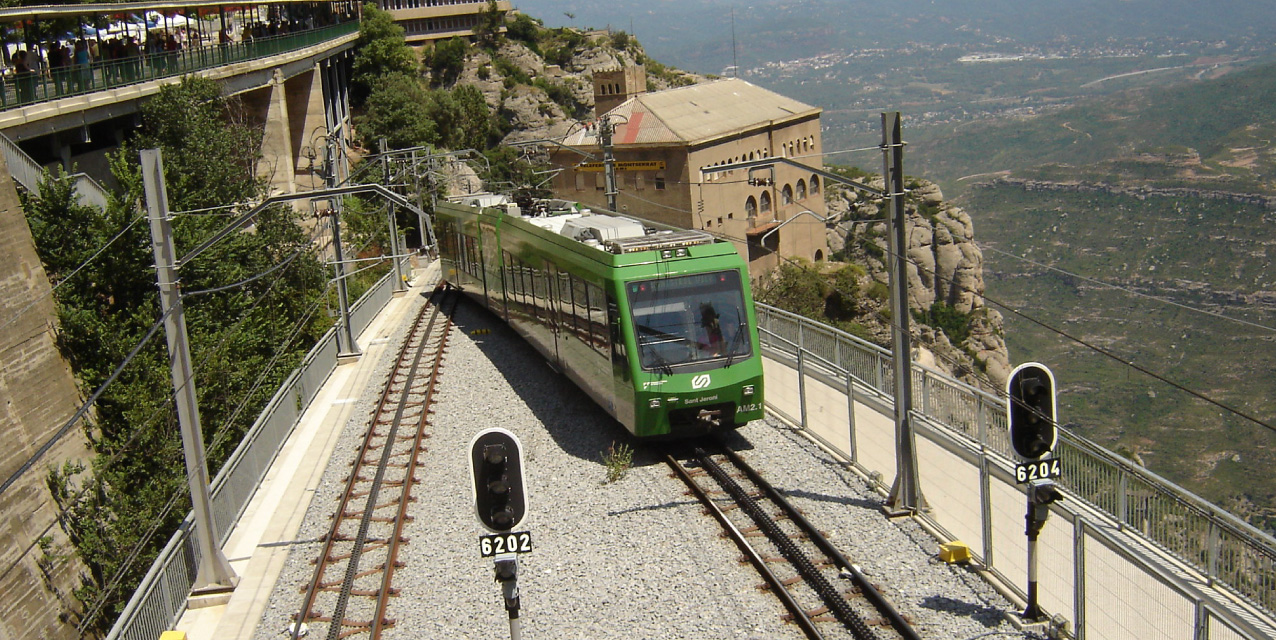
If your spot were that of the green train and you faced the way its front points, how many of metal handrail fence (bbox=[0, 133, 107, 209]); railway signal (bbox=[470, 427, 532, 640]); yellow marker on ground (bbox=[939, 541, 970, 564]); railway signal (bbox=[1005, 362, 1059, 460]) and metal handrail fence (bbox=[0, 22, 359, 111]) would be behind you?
2

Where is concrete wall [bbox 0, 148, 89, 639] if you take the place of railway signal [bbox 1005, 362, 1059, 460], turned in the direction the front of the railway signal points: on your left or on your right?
on your right

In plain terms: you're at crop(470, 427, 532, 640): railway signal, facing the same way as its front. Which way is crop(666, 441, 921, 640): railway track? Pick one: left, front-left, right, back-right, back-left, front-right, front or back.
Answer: back-left

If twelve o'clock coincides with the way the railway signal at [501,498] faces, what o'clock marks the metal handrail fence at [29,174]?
The metal handrail fence is roughly at 5 o'clock from the railway signal.

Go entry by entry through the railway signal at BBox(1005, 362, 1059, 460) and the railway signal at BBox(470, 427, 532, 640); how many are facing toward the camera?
2

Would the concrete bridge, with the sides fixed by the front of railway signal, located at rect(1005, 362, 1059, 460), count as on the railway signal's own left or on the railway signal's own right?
on the railway signal's own right

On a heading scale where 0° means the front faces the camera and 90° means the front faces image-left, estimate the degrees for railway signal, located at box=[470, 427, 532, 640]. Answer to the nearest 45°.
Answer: approximately 0°

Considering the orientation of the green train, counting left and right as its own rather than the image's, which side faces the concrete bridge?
right

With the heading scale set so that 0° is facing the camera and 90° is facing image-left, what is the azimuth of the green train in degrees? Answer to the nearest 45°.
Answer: approximately 315°

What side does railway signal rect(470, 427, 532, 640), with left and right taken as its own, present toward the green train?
back

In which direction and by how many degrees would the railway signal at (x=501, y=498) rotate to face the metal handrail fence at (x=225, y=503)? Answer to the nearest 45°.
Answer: approximately 135° to its right

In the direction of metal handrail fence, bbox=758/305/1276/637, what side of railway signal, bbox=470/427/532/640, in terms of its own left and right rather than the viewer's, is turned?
left
